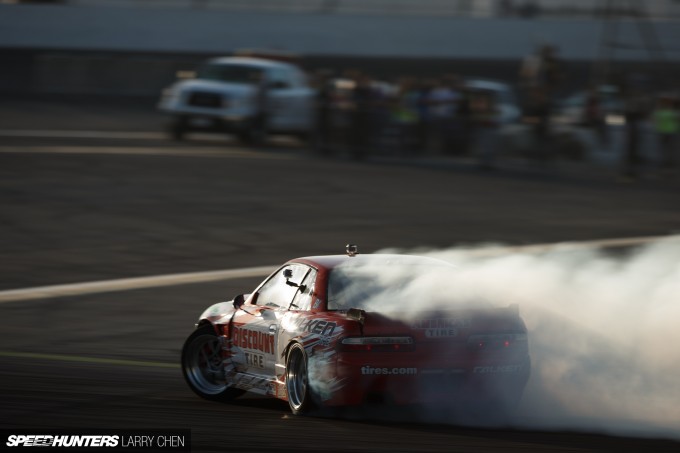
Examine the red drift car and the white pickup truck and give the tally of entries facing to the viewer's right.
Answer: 0

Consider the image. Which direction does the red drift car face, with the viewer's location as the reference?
facing away from the viewer and to the left of the viewer

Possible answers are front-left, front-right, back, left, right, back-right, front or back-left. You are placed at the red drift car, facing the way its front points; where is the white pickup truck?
front-right

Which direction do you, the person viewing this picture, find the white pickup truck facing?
facing the viewer and to the left of the viewer

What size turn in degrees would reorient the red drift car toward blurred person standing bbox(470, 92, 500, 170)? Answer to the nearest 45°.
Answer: approximately 45° to its right

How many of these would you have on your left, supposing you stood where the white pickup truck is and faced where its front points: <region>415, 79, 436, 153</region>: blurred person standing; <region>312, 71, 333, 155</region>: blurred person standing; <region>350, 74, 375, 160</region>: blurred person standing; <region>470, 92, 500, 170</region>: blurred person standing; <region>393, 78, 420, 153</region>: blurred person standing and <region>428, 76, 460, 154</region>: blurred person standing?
6

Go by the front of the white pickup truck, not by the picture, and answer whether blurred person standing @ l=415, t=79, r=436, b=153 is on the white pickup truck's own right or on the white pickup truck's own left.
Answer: on the white pickup truck's own left

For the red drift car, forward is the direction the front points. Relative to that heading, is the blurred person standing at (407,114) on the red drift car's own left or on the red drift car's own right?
on the red drift car's own right

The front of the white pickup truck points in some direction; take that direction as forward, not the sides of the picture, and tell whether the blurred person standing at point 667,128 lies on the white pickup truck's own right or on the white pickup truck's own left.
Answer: on the white pickup truck's own left

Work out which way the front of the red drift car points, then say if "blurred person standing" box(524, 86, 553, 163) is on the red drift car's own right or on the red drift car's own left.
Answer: on the red drift car's own right
